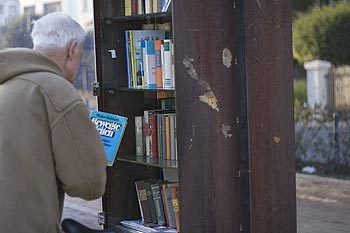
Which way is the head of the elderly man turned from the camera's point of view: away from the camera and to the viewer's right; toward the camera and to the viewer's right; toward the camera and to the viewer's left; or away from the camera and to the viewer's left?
away from the camera and to the viewer's right

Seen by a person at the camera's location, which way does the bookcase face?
facing the viewer and to the left of the viewer

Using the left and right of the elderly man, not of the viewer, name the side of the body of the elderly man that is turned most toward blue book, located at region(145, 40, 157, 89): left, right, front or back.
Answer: front

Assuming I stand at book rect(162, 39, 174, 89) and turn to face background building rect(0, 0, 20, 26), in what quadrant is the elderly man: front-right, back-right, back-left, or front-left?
back-left

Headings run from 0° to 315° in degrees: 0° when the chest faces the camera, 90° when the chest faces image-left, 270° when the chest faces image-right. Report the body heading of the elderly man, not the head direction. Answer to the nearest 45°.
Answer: approximately 225°

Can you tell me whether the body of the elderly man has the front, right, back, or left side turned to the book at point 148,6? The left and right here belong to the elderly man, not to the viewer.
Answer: front

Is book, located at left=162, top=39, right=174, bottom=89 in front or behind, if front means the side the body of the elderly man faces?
in front

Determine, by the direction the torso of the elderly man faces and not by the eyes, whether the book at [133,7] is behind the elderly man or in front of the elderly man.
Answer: in front

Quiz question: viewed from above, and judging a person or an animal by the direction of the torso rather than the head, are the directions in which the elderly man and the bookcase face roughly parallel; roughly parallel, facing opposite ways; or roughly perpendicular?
roughly parallel, facing opposite ways

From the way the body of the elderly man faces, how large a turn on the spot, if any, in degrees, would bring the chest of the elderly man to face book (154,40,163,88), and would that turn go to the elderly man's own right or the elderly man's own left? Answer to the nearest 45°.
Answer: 0° — they already face it

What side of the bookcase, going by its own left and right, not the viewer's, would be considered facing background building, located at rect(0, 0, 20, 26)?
right
